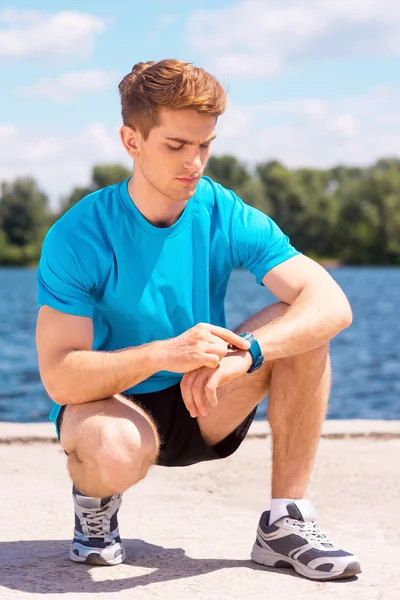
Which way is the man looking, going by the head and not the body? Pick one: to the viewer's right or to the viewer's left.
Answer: to the viewer's right

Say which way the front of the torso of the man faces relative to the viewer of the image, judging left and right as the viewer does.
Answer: facing the viewer and to the right of the viewer
